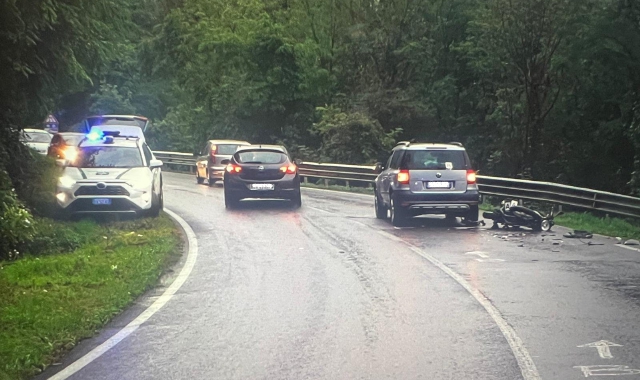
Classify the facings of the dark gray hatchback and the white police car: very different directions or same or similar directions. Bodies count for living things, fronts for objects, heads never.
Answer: very different directions

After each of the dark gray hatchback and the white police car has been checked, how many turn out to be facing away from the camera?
1

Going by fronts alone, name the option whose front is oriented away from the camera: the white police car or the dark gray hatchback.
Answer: the dark gray hatchback

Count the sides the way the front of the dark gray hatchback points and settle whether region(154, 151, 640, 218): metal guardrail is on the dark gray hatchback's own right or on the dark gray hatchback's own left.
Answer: on the dark gray hatchback's own right

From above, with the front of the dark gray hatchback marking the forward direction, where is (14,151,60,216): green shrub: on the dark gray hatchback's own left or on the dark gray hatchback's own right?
on the dark gray hatchback's own left

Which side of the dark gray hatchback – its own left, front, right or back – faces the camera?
back

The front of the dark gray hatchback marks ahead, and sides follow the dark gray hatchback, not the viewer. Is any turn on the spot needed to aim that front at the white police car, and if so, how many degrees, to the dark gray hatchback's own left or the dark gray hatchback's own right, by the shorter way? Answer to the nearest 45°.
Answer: approximately 135° to the dark gray hatchback's own left

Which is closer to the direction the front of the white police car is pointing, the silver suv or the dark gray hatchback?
the silver suv

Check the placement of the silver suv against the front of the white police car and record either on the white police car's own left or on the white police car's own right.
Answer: on the white police car's own left

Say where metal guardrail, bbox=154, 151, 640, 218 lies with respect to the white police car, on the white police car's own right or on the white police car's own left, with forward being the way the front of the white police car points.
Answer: on the white police car's own left

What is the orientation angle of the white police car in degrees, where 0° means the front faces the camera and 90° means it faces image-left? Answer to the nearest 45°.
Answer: approximately 0°

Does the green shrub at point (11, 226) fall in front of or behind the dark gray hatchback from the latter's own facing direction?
behind
